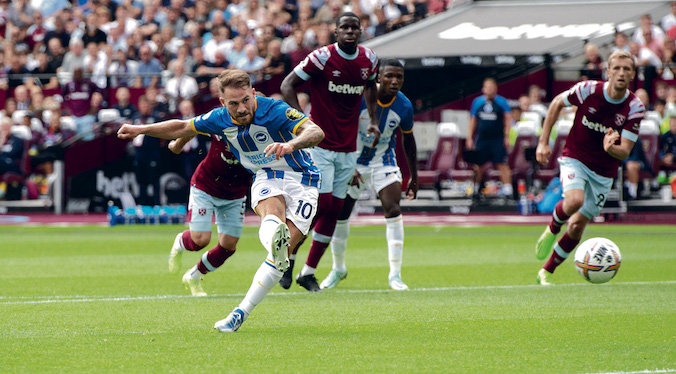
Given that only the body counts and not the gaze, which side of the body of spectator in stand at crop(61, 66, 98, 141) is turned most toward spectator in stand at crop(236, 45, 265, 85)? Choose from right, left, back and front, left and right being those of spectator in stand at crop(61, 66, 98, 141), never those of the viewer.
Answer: left

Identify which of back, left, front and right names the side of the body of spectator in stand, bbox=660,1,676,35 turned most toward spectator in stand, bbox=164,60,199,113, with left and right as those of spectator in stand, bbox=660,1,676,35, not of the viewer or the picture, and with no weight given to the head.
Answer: right

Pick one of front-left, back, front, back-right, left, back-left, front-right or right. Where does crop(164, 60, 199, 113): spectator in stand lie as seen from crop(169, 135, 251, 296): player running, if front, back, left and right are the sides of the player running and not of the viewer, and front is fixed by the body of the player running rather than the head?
back-left

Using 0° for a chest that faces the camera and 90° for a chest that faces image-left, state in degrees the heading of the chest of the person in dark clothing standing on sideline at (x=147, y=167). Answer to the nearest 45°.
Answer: approximately 0°

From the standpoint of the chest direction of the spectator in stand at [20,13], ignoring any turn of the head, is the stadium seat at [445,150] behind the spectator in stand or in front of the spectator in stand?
in front

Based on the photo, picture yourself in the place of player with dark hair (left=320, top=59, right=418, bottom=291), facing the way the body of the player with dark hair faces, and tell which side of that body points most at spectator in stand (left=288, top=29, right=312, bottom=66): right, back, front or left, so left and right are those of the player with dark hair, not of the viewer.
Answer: back

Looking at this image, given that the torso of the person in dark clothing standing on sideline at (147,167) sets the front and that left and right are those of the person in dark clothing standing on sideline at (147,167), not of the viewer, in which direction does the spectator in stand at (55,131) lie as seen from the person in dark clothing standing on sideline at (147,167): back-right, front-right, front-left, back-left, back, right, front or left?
back-right

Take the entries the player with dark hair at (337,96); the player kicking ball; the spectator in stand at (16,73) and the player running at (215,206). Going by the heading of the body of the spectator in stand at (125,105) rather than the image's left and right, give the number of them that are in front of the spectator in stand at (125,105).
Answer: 3

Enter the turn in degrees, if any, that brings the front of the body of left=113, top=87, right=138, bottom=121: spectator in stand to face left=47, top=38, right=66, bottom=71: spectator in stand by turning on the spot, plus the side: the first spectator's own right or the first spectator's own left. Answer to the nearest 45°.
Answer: approximately 135° to the first spectator's own right

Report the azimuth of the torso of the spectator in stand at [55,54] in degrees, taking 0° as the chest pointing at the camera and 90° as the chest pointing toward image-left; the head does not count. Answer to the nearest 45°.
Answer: approximately 0°
